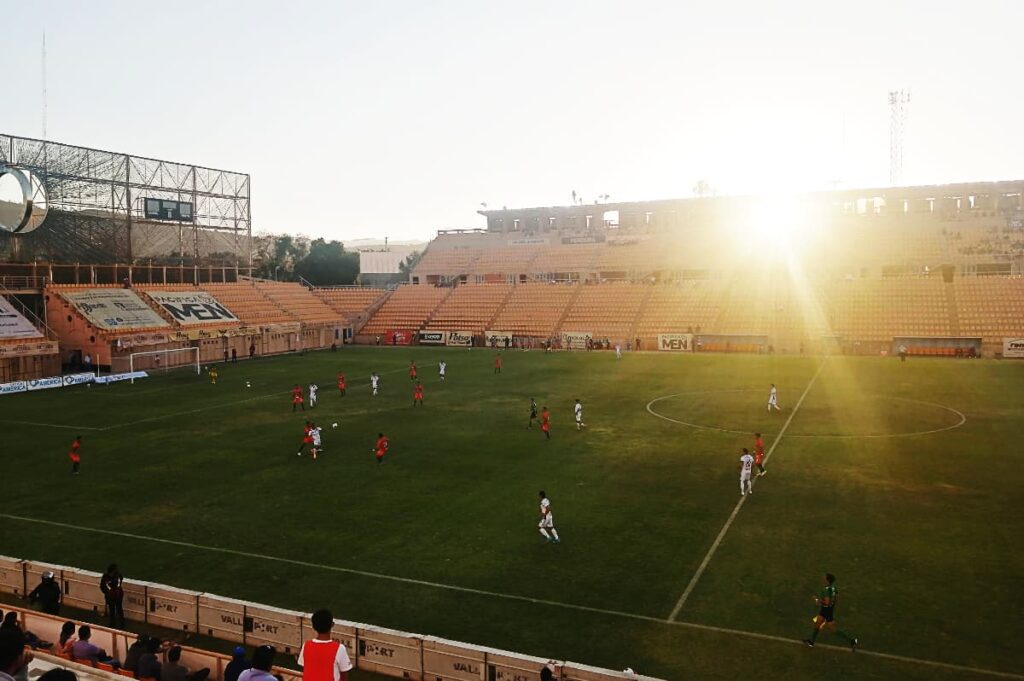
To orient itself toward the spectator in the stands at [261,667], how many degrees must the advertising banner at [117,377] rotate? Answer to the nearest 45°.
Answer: approximately 45° to its right

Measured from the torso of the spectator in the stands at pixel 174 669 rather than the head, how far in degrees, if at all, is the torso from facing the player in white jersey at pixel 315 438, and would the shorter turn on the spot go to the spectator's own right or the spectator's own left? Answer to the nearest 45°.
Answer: approximately 45° to the spectator's own left

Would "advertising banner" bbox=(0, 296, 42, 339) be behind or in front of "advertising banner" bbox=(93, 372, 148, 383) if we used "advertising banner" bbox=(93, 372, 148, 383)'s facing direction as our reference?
behind

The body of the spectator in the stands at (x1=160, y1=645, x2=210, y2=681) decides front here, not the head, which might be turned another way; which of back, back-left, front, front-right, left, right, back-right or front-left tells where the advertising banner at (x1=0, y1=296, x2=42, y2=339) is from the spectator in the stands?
front-left

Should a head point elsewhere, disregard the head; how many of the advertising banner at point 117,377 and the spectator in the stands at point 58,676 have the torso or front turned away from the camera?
1

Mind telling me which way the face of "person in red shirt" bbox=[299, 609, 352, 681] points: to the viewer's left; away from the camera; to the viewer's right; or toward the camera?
away from the camera

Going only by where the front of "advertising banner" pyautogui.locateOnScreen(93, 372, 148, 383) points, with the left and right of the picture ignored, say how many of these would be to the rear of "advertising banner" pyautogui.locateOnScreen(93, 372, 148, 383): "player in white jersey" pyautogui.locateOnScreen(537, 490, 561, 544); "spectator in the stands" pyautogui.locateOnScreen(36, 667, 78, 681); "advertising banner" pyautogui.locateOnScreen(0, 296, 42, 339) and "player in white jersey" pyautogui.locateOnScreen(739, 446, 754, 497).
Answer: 1

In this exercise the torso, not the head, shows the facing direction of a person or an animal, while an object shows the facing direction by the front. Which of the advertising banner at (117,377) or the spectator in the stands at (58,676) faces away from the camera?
the spectator in the stands

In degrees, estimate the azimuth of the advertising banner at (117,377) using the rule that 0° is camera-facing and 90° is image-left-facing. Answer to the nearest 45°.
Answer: approximately 315°

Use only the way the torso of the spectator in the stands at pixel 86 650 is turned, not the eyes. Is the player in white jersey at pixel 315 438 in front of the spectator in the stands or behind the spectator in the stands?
in front

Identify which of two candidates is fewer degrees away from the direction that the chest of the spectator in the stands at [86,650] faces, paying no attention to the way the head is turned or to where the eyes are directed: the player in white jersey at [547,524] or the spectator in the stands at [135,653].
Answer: the player in white jersey

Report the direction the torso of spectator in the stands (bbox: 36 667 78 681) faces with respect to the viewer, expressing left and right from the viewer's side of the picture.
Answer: facing away from the viewer

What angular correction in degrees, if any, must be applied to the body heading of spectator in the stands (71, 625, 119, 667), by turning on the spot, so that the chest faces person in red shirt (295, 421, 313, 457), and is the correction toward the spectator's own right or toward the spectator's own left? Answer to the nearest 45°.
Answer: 0° — they already face them

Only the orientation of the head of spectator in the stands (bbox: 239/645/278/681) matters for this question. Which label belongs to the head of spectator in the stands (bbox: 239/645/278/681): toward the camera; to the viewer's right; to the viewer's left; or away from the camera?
away from the camera
